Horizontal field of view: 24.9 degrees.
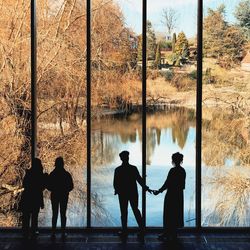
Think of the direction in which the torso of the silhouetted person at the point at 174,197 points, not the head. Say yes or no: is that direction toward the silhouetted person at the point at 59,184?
yes

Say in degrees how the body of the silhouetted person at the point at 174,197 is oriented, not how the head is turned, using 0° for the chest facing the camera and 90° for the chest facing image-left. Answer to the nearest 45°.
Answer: approximately 90°

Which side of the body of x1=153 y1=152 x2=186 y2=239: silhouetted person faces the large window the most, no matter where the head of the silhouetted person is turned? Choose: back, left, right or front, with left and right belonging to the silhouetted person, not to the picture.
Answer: right

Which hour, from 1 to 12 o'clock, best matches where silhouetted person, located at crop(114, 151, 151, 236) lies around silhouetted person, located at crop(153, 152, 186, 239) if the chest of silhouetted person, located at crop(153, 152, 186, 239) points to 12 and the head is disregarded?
silhouetted person, located at crop(114, 151, 151, 236) is roughly at 12 o'clock from silhouetted person, located at crop(153, 152, 186, 239).
